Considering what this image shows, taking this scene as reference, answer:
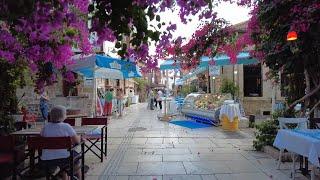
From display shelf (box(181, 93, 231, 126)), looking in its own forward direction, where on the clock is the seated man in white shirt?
The seated man in white shirt is roughly at 11 o'clock from the display shelf.

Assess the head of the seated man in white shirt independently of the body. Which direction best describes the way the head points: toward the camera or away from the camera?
away from the camera

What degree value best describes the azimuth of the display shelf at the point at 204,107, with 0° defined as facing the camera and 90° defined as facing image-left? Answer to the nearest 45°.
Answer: approximately 45°

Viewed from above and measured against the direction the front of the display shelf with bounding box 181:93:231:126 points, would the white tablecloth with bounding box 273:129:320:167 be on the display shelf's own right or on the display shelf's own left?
on the display shelf's own left

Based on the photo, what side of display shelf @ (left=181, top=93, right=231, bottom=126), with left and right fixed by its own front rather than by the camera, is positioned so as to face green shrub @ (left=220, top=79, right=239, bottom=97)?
back

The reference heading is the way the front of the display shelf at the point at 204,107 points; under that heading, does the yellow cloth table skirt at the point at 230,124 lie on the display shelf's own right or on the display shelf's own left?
on the display shelf's own left
